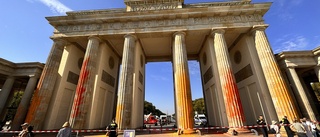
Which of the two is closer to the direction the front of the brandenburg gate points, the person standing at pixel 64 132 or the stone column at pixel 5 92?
the person standing

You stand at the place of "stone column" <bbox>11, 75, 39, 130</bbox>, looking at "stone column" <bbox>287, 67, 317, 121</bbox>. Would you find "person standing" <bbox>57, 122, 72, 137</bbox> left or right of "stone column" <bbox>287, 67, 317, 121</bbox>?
right

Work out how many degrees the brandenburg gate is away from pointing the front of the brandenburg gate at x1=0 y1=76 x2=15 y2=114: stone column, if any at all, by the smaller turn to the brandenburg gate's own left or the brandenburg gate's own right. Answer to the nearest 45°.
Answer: approximately 90° to the brandenburg gate's own right

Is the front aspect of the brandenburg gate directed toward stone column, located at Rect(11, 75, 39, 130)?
no

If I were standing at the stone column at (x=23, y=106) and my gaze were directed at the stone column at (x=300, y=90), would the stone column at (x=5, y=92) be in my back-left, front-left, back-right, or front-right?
back-left

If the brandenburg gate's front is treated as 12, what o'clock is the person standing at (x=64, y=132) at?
The person standing is roughly at 1 o'clock from the brandenburg gate.

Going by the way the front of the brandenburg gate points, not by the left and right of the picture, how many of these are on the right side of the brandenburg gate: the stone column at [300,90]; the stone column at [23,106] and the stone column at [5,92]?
2

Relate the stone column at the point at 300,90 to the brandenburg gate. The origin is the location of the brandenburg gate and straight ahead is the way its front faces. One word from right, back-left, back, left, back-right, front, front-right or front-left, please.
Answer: left

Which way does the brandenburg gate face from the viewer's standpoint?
toward the camera

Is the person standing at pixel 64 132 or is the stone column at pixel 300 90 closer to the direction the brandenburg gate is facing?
the person standing
